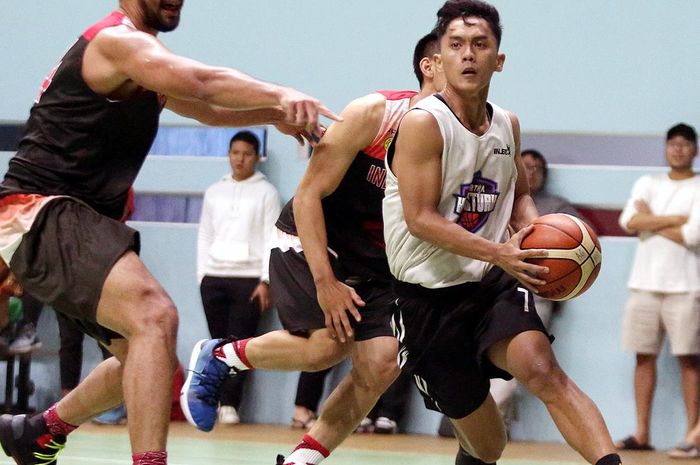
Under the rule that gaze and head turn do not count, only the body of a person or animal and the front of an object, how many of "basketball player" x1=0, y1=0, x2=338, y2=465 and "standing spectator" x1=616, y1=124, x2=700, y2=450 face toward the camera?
1

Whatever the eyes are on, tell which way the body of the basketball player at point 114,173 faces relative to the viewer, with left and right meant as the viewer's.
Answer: facing to the right of the viewer

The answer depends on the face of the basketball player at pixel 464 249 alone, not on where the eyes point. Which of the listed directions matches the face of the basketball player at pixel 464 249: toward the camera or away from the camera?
toward the camera

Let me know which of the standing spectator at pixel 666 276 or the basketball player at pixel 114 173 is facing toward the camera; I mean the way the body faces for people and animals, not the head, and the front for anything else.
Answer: the standing spectator

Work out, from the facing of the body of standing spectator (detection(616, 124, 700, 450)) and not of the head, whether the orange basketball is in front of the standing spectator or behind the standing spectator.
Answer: in front

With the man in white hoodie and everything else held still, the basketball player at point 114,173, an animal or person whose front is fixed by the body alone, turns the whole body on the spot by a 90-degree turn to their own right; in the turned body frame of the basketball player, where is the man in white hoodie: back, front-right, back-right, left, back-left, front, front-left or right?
back

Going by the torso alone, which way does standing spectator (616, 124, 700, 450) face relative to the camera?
toward the camera

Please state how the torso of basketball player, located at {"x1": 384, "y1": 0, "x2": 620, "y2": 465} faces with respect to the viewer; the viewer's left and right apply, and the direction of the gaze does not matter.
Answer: facing the viewer and to the right of the viewer

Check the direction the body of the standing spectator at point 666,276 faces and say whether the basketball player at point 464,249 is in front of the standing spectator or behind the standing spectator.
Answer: in front

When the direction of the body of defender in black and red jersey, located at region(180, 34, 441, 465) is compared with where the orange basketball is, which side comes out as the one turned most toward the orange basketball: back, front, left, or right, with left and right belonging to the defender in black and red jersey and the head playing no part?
front

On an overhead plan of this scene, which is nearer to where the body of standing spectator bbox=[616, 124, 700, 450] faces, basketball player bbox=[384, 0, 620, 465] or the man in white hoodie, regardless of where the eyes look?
the basketball player
